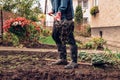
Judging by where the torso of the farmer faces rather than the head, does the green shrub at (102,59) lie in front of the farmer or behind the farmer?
behind
